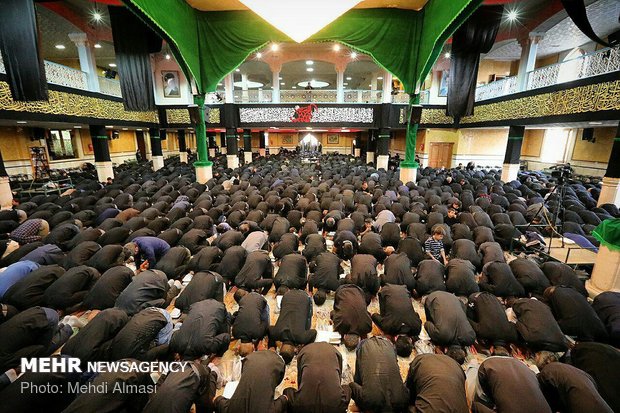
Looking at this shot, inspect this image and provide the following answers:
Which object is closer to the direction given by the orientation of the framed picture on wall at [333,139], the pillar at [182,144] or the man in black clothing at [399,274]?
the man in black clothing

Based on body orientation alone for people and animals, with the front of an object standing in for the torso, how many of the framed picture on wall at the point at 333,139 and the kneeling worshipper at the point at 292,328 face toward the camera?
2

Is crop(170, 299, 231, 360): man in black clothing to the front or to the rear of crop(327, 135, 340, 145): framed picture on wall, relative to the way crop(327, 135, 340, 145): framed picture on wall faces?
to the front

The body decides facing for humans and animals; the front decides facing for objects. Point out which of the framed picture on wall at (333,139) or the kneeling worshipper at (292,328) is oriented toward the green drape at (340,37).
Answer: the framed picture on wall

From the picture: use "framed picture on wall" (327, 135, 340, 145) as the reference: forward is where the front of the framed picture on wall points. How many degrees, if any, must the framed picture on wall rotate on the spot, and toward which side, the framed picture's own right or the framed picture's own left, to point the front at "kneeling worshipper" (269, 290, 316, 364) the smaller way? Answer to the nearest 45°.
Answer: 0° — it already faces them

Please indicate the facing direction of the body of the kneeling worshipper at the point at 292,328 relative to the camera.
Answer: toward the camera

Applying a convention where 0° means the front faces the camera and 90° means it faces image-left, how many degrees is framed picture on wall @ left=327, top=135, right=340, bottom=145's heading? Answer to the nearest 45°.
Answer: approximately 0°

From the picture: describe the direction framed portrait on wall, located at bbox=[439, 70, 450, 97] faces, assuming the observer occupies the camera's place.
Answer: facing the viewer and to the left of the viewer

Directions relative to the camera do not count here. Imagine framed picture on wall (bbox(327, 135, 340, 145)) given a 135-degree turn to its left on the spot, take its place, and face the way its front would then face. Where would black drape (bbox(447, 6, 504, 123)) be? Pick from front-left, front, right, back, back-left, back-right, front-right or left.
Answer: back-right

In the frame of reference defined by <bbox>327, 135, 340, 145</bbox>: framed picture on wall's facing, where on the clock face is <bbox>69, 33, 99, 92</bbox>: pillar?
The pillar is roughly at 1 o'clock from the framed picture on wall.

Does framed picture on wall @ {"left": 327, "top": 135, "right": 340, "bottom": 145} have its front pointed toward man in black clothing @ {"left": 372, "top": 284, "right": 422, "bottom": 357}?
yes

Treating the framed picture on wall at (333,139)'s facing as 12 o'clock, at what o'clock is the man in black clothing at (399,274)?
The man in black clothing is roughly at 12 o'clock from the framed picture on wall.
